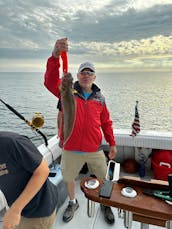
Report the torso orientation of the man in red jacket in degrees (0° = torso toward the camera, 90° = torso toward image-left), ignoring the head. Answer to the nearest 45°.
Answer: approximately 0°

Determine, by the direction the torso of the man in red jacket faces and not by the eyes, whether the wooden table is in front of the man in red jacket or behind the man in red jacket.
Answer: in front
